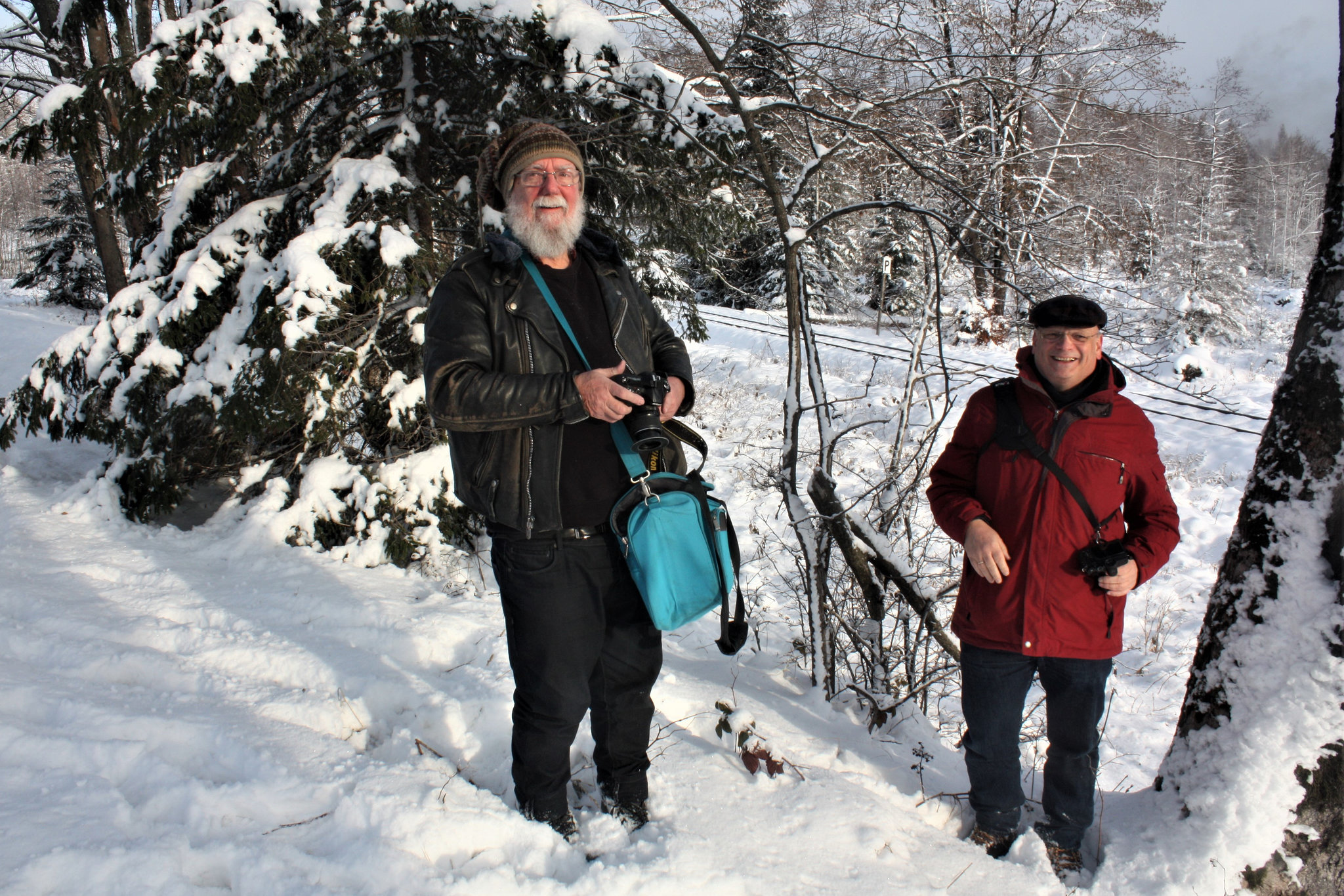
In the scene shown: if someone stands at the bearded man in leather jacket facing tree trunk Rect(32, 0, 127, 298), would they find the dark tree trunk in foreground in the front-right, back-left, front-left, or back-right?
back-right

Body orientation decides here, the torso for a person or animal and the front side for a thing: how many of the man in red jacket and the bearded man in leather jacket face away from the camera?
0

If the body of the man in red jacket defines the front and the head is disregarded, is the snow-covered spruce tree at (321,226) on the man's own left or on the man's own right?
on the man's own right

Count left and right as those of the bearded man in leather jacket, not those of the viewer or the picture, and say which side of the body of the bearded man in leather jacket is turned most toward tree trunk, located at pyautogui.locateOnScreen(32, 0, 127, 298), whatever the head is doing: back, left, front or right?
back

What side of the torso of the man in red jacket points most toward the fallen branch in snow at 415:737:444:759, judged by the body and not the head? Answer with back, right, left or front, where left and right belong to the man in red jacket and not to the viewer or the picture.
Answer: right

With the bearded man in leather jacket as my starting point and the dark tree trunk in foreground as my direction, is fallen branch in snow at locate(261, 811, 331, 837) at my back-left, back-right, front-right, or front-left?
back-right

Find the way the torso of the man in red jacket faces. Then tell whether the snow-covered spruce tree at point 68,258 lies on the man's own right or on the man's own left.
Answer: on the man's own right

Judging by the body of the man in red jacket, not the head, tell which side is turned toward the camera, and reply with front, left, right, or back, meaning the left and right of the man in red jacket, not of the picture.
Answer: front

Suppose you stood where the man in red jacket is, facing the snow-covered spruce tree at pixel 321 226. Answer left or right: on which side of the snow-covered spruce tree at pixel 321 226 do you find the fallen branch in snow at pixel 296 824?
left

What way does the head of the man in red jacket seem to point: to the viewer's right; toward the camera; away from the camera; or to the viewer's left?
toward the camera

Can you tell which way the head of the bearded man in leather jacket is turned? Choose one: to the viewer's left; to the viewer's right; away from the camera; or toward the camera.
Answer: toward the camera
